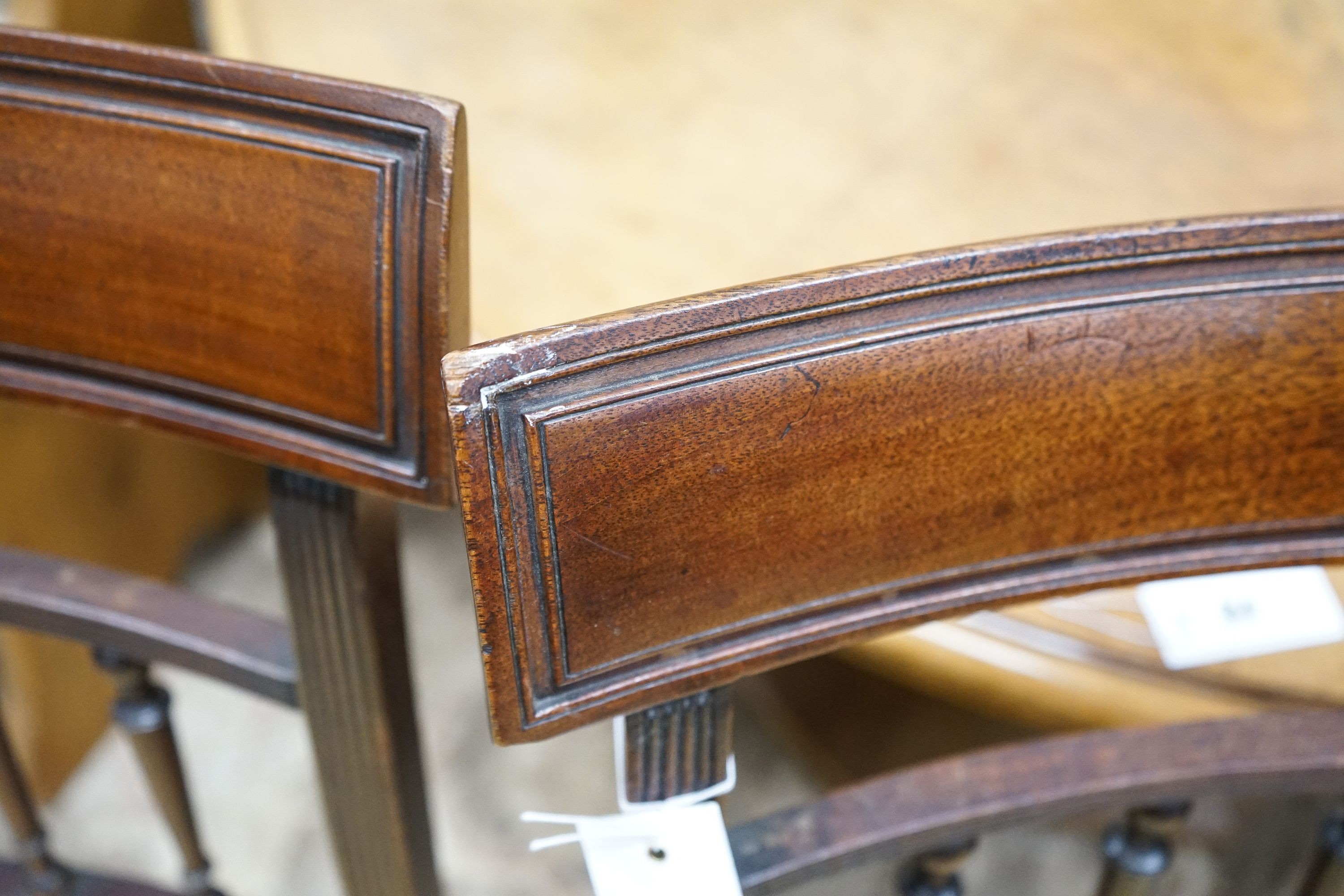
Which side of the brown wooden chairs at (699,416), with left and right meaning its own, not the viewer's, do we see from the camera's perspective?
front
